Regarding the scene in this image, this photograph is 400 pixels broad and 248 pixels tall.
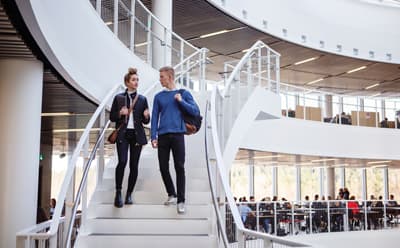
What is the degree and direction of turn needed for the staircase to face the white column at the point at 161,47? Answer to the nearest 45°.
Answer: approximately 180°

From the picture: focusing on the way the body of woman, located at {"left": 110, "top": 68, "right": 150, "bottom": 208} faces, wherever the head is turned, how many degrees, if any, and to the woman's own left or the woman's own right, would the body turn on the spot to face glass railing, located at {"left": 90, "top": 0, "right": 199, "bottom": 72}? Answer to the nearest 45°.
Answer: approximately 180°

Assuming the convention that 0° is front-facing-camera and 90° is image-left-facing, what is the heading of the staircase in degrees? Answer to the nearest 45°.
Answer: approximately 0°
